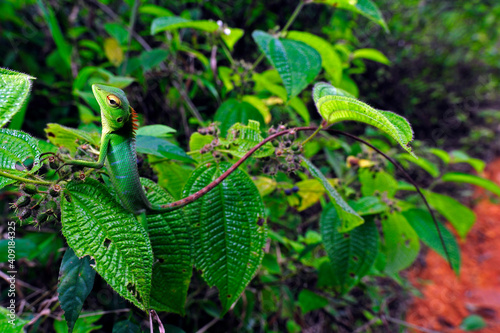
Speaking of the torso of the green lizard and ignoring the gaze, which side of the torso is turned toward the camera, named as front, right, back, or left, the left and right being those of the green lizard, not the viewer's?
left

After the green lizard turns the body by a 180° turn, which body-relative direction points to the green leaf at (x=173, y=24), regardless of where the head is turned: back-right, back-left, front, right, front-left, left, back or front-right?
left

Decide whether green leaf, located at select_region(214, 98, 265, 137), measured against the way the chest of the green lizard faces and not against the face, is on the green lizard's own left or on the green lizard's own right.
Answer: on the green lizard's own right
